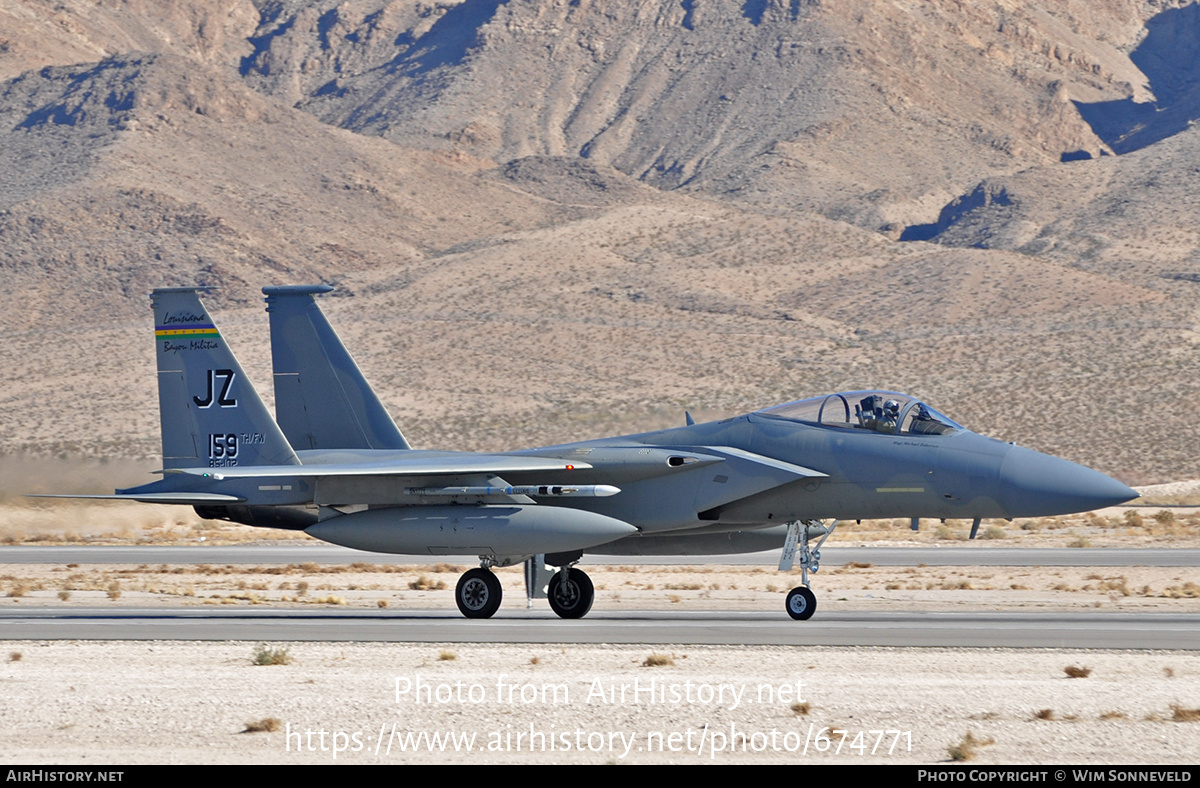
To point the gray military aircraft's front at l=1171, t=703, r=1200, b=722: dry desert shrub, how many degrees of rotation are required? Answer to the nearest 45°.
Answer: approximately 90° to its right

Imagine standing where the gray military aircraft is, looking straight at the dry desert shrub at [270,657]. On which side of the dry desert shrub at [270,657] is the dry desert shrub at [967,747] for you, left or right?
left

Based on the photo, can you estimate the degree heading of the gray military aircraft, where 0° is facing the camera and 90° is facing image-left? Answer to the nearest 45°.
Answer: approximately 315°

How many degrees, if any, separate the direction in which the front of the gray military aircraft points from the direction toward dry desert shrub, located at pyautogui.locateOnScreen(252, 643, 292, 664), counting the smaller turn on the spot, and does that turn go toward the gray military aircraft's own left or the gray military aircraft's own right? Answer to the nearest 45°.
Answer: approximately 90° to the gray military aircraft's own right
